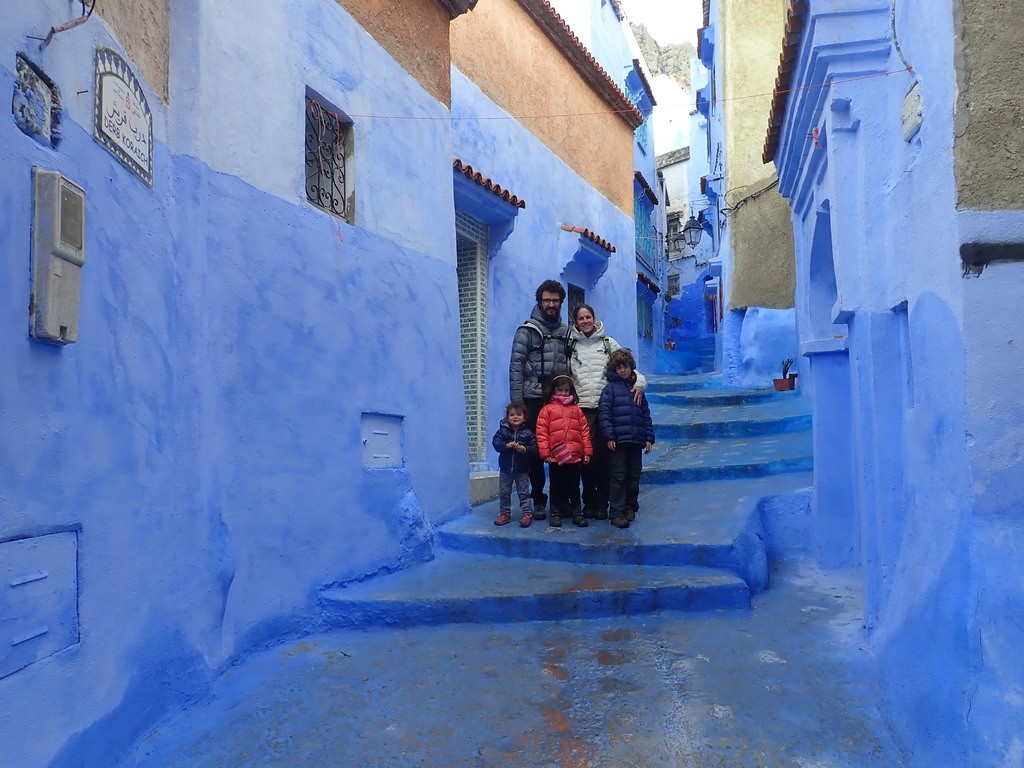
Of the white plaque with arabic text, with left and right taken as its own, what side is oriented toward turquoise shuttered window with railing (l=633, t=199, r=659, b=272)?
left

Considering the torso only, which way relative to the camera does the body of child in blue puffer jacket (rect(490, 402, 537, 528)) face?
toward the camera

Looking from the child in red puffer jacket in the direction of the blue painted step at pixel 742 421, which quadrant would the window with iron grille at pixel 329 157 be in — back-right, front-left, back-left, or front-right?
back-left

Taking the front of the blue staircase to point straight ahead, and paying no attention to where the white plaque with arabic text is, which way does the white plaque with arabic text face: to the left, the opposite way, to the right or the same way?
to the left

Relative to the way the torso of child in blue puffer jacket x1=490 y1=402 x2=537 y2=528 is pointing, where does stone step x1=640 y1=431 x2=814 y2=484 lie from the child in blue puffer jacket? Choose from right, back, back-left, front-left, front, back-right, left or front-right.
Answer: back-left

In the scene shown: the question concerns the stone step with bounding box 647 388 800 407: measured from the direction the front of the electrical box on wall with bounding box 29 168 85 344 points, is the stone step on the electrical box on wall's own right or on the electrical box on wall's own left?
on the electrical box on wall's own left

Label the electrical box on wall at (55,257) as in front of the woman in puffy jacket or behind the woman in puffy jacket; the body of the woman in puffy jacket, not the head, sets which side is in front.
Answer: in front

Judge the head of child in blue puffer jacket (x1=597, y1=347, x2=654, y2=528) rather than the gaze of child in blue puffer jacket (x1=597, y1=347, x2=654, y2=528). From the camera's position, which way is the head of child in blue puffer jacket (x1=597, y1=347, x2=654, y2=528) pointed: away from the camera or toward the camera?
toward the camera

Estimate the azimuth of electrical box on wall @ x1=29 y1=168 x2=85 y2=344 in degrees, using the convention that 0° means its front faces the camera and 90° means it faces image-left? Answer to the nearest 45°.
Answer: approximately 315°

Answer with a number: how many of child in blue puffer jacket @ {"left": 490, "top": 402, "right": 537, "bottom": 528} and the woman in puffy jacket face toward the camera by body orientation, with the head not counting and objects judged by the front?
2

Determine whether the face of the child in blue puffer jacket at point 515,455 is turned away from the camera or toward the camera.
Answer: toward the camera

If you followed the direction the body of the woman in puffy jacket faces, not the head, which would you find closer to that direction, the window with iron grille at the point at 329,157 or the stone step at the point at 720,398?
the window with iron grille

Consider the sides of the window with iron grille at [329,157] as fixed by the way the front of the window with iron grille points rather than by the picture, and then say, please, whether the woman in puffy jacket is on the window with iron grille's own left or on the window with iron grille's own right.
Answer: on the window with iron grille's own left

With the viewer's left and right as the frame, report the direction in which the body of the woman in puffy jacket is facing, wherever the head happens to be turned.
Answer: facing the viewer

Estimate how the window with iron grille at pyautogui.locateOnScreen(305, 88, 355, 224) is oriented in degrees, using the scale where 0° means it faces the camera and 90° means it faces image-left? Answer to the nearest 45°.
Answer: approximately 315°

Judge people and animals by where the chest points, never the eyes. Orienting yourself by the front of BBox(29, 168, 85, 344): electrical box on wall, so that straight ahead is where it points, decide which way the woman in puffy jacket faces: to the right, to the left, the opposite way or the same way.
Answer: to the right

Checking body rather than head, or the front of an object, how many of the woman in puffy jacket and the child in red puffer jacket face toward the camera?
2

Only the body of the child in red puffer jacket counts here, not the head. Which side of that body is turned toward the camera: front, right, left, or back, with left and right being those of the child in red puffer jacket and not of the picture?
front

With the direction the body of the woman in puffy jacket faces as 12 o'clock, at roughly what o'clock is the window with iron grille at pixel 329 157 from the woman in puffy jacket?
The window with iron grille is roughly at 2 o'clock from the woman in puffy jacket.
